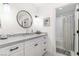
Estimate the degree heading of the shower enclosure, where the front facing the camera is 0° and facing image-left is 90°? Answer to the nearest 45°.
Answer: approximately 45°

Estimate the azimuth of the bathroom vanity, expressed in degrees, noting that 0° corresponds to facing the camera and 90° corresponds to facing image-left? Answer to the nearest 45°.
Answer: approximately 315°
